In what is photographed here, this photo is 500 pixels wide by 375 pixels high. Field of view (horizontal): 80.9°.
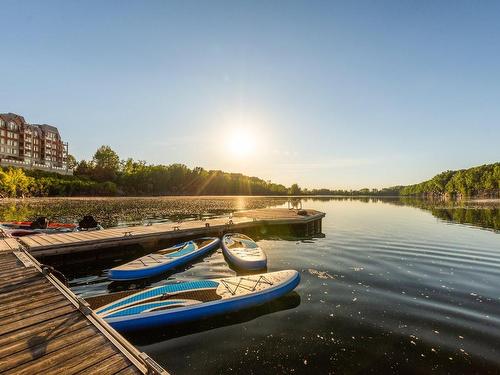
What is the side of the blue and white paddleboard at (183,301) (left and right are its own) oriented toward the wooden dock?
back

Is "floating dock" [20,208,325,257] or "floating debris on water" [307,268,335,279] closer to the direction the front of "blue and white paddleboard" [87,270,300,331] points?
the floating debris on water

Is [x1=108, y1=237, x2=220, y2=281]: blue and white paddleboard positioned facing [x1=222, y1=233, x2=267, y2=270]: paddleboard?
no

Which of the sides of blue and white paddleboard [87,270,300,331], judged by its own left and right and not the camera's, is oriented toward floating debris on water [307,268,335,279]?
front

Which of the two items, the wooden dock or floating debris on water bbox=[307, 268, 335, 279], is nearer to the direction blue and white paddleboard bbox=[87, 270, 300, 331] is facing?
the floating debris on water

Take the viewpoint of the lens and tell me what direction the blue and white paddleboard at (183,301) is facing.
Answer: facing away from the viewer and to the right of the viewer

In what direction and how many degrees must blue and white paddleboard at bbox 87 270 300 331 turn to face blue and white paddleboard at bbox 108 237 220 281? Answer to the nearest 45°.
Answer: approximately 45° to its left
